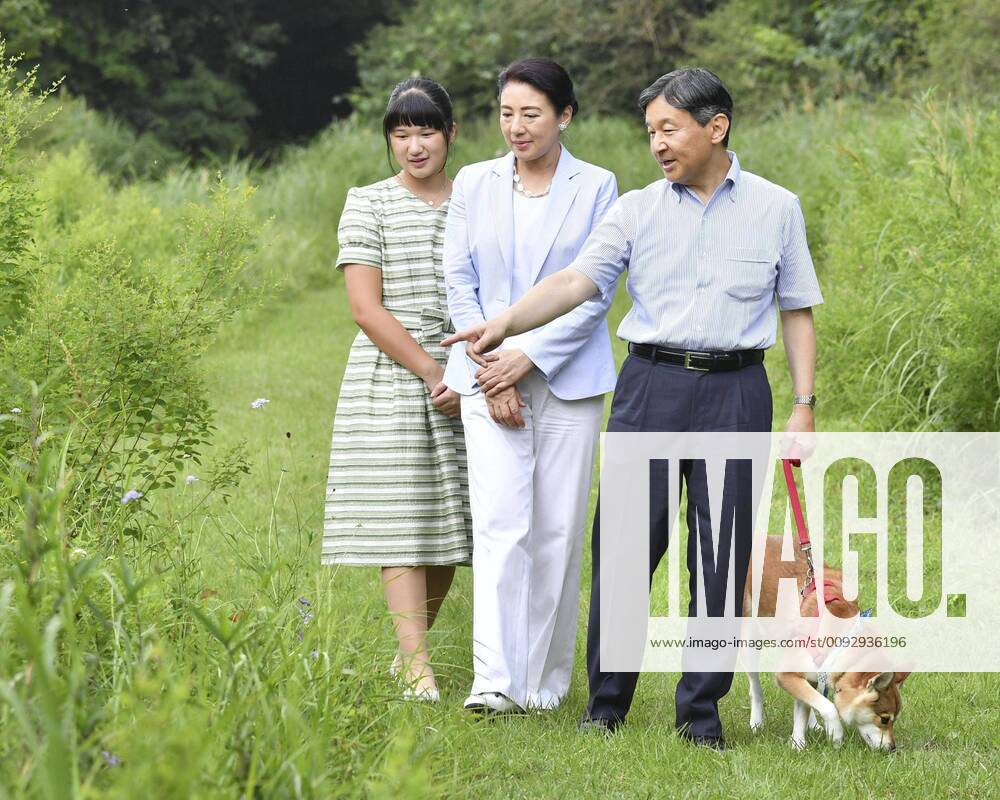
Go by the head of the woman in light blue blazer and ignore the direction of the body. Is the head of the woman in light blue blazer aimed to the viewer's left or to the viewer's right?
to the viewer's left

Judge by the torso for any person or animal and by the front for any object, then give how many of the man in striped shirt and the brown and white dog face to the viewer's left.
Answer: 0

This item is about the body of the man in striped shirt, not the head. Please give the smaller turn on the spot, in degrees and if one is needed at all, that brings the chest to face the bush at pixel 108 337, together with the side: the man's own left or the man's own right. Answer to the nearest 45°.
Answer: approximately 90° to the man's own right

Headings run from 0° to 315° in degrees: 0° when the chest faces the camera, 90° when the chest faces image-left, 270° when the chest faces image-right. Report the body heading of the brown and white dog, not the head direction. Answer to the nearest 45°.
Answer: approximately 315°

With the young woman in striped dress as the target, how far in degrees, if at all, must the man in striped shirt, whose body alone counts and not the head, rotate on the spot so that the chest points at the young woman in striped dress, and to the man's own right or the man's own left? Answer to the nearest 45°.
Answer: approximately 90° to the man's own right

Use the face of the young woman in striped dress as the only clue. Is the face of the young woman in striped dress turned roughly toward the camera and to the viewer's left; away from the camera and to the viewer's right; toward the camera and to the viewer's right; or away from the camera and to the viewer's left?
toward the camera and to the viewer's left

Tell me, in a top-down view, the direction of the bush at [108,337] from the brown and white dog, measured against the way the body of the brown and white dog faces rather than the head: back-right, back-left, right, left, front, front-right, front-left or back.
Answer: back-right

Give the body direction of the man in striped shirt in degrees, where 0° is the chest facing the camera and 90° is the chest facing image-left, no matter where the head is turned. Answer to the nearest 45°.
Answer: approximately 0°
